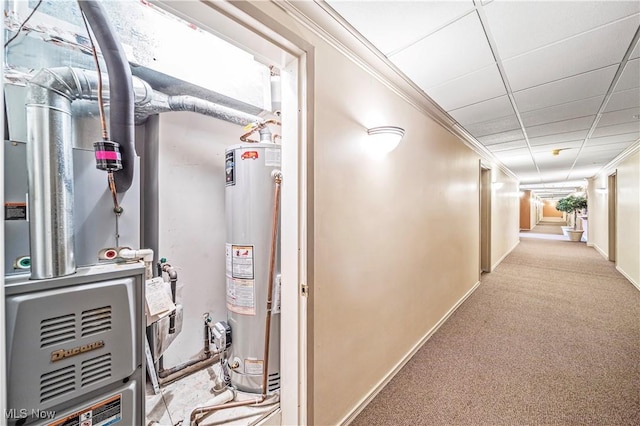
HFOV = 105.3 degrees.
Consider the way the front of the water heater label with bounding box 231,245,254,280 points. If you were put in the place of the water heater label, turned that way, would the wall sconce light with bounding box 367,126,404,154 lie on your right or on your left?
on your left

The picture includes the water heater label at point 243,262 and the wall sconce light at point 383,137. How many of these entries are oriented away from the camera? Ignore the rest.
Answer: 0

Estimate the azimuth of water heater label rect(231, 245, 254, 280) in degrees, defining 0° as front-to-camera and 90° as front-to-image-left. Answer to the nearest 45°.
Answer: approximately 0°

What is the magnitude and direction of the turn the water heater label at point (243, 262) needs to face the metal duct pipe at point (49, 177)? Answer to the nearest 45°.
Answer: approximately 45° to its right
